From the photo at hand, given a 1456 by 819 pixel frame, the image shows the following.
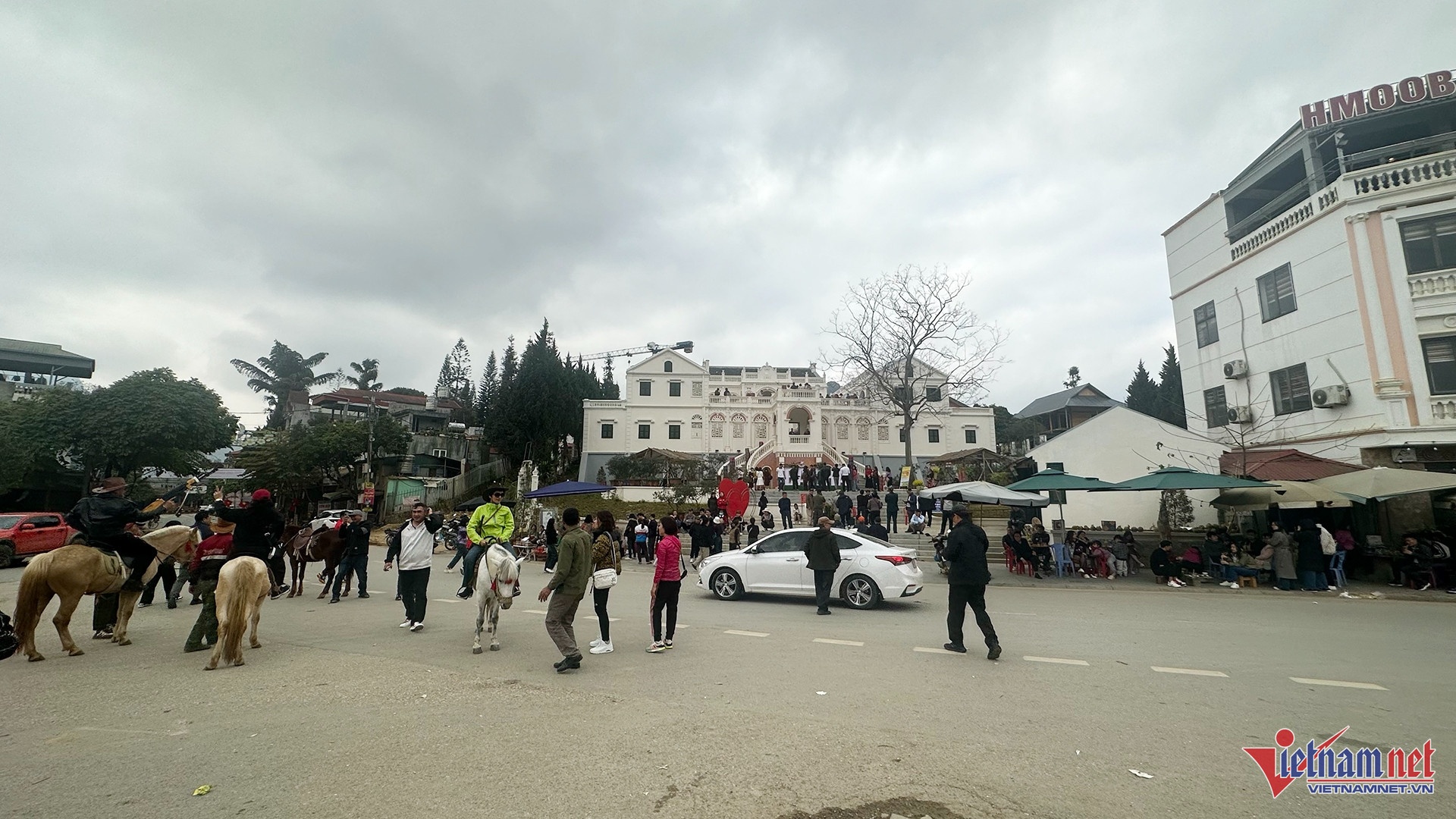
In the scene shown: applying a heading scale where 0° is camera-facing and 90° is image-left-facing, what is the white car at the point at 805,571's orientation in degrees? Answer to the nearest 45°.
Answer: approximately 90°

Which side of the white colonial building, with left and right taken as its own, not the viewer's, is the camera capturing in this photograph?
front

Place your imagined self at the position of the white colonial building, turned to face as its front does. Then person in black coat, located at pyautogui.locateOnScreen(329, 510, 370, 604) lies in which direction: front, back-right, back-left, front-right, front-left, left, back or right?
front

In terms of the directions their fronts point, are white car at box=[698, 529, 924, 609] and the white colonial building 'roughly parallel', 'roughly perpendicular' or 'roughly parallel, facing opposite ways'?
roughly perpendicular

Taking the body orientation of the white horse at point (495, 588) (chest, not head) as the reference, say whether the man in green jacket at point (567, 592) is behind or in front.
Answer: in front

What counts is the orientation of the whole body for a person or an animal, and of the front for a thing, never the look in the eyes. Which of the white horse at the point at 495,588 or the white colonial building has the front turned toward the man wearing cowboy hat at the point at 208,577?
the white colonial building

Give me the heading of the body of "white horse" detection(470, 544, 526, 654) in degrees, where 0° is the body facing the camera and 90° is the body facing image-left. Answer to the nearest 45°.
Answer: approximately 0°

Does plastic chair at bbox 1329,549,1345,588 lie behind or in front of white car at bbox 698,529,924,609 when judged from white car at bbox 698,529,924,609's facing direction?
behind

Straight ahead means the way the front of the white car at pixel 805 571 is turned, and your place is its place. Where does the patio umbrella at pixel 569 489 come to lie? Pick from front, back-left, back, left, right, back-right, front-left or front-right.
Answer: front-right

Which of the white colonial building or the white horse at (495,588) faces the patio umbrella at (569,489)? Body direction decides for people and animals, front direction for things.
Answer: the white colonial building
